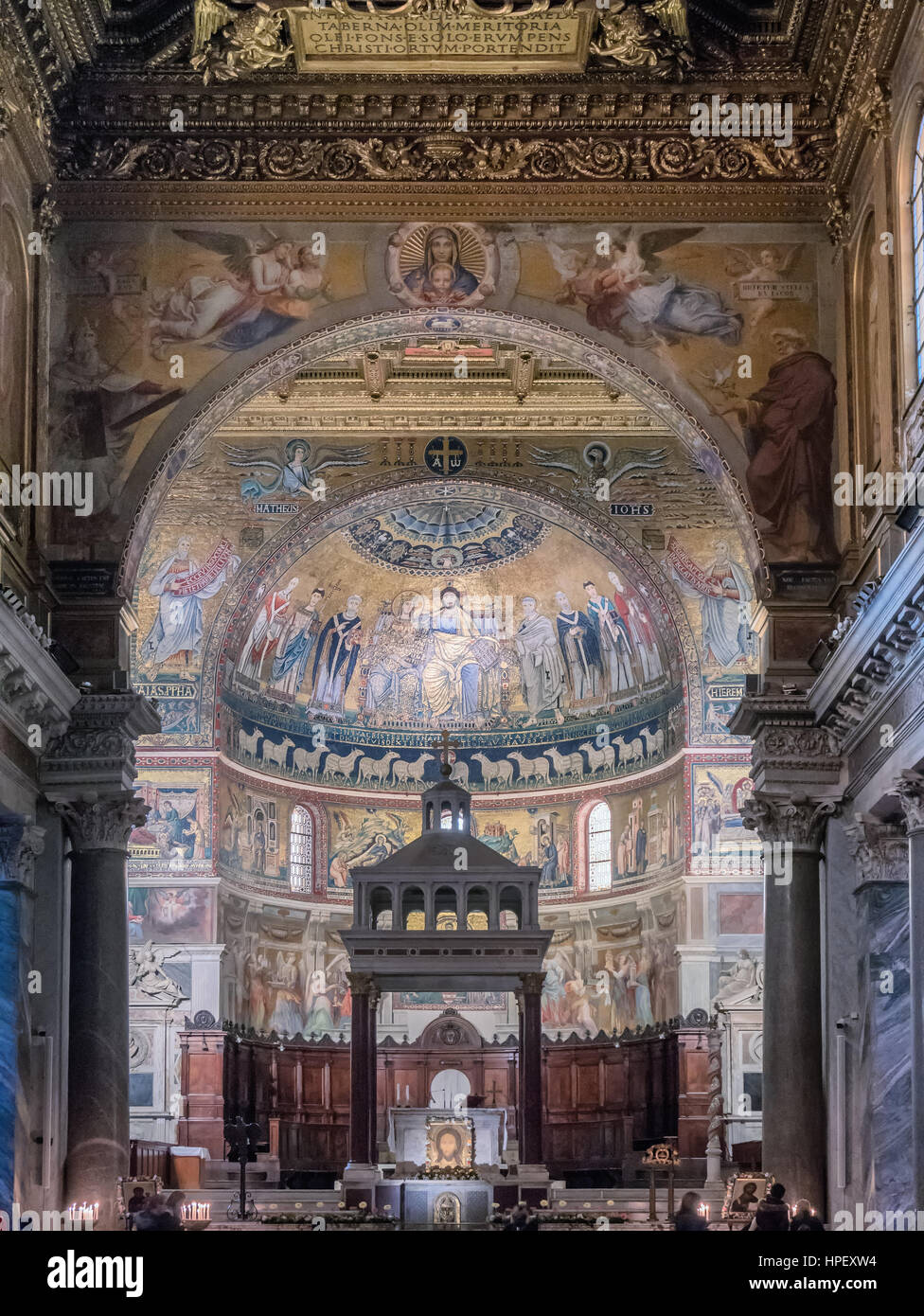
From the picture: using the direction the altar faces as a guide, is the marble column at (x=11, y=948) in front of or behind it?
in front

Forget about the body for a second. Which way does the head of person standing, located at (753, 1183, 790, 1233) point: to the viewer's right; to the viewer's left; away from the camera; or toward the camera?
away from the camera

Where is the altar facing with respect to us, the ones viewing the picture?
facing the viewer

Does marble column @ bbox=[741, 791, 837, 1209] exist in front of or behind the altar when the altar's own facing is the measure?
in front

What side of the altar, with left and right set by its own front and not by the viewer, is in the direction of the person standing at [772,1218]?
front

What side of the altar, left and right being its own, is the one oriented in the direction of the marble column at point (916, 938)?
front
